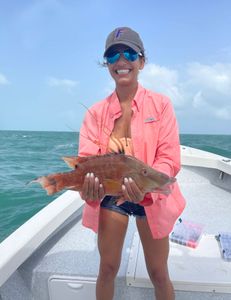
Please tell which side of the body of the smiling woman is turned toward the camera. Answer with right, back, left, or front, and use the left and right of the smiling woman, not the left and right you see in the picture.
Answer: front
